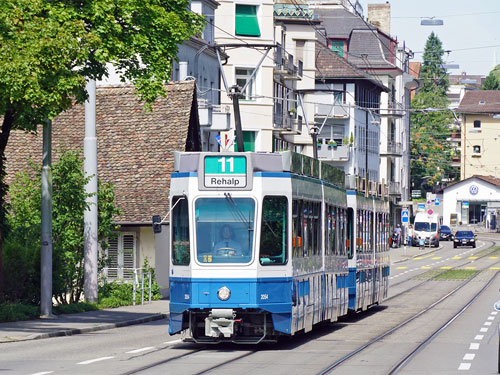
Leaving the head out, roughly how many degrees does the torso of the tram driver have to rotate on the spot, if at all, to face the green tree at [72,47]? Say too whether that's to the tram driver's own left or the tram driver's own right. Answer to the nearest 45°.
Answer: approximately 135° to the tram driver's own right

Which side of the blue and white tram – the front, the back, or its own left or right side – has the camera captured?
front

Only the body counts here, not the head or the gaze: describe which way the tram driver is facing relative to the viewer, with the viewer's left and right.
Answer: facing the viewer
